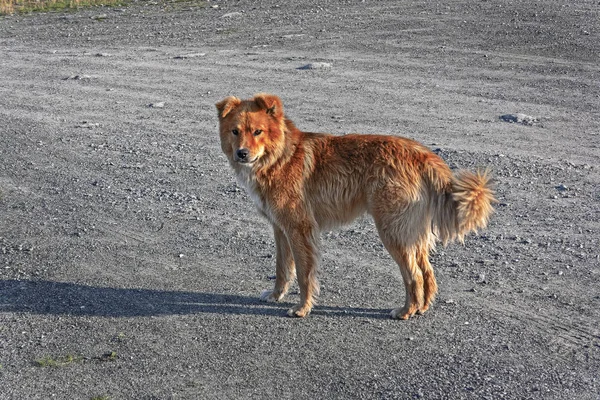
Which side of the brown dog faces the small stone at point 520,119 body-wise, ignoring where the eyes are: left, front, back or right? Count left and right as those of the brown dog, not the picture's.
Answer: right

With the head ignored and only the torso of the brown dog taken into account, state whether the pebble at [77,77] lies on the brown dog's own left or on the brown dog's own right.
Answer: on the brown dog's own right

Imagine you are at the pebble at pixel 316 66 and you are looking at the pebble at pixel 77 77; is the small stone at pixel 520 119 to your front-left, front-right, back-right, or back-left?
back-left

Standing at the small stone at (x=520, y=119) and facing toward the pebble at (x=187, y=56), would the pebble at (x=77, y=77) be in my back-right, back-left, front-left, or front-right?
front-left

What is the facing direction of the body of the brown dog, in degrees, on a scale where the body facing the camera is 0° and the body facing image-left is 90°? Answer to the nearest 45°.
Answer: approximately 90°

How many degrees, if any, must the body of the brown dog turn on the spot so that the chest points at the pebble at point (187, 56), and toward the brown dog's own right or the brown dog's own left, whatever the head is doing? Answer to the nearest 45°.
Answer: approximately 90° to the brown dog's own right

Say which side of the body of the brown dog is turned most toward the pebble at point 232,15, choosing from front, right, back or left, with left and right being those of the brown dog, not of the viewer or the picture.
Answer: right

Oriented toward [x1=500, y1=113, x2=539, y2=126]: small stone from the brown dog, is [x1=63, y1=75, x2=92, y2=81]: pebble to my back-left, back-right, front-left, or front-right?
front-left

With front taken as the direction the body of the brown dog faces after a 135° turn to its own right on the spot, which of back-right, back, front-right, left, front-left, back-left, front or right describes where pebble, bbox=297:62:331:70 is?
front-left

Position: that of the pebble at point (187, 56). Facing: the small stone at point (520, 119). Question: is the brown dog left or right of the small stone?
right
